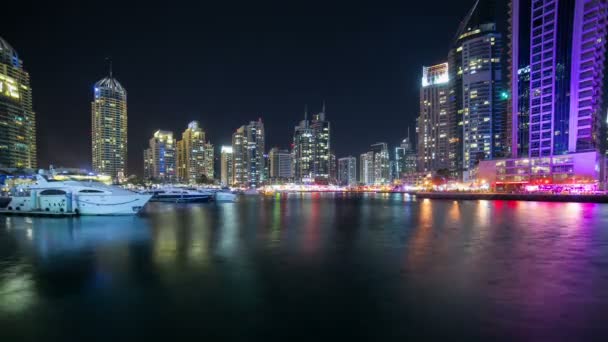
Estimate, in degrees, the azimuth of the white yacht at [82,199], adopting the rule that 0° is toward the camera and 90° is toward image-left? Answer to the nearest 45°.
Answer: approximately 270°
